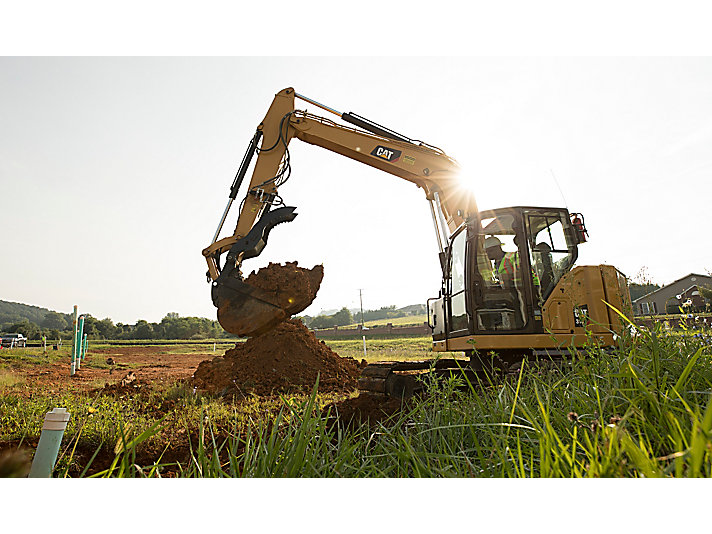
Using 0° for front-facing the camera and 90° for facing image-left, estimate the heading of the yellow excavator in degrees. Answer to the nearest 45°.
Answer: approximately 90°

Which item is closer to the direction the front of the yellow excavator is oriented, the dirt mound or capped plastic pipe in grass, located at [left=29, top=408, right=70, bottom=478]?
the dirt mound

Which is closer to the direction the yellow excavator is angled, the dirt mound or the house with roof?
the dirt mound

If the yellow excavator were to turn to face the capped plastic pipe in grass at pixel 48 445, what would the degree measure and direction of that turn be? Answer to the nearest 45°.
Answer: approximately 90° to its left
